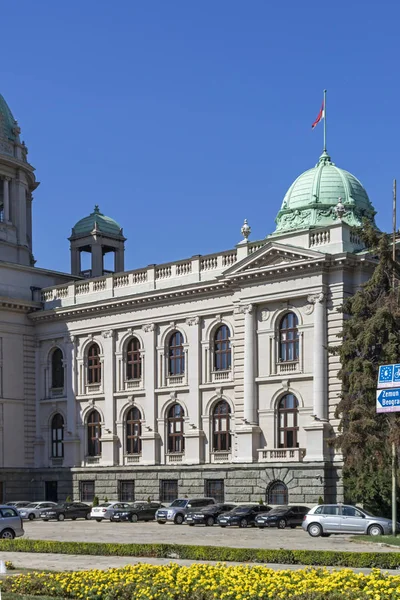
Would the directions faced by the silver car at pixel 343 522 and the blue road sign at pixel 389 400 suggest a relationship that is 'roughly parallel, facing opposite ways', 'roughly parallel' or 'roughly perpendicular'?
roughly perpendicular

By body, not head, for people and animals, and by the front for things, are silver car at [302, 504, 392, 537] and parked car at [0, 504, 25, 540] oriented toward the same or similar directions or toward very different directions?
very different directions

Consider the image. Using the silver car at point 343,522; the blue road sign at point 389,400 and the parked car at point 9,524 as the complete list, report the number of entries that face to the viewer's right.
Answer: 1

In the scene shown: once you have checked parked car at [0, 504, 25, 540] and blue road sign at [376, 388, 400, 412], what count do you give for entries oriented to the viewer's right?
0

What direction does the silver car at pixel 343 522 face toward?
to the viewer's right

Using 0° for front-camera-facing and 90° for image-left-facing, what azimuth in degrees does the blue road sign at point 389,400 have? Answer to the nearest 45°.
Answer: approximately 0°

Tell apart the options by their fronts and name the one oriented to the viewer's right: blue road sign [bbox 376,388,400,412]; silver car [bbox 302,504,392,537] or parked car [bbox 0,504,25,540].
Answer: the silver car

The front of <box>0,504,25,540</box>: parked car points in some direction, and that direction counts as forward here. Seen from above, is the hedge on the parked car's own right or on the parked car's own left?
on the parked car's own left
